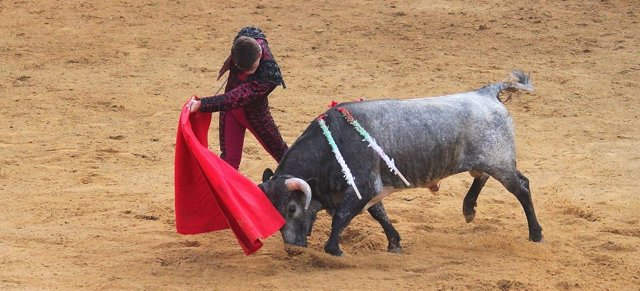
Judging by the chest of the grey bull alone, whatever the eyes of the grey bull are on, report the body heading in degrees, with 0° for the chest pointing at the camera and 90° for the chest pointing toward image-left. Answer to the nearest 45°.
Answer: approximately 90°
